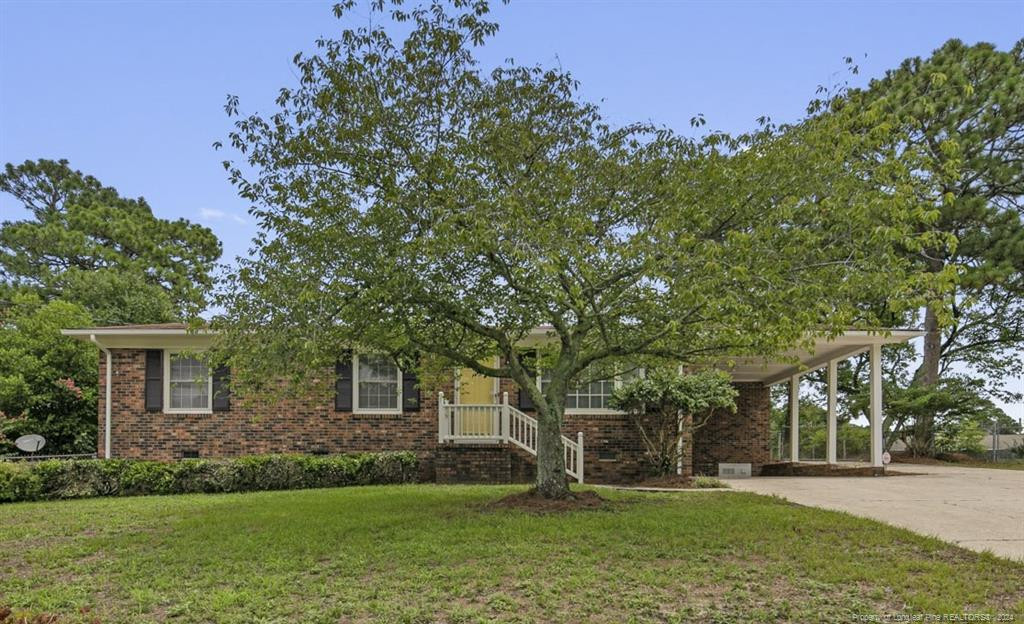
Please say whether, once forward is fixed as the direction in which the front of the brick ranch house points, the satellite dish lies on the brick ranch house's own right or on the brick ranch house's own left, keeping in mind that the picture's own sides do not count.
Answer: on the brick ranch house's own right

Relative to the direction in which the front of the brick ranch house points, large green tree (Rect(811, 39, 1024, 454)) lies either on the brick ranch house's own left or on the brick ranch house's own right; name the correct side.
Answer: on the brick ranch house's own left

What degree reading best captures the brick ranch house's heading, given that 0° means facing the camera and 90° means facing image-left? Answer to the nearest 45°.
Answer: approximately 0°

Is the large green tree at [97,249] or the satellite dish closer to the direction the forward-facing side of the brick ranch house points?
the satellite dish

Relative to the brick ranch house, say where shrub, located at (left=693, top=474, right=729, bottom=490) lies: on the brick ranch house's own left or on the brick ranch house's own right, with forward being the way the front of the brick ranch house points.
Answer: on the brick ranch house's own left
